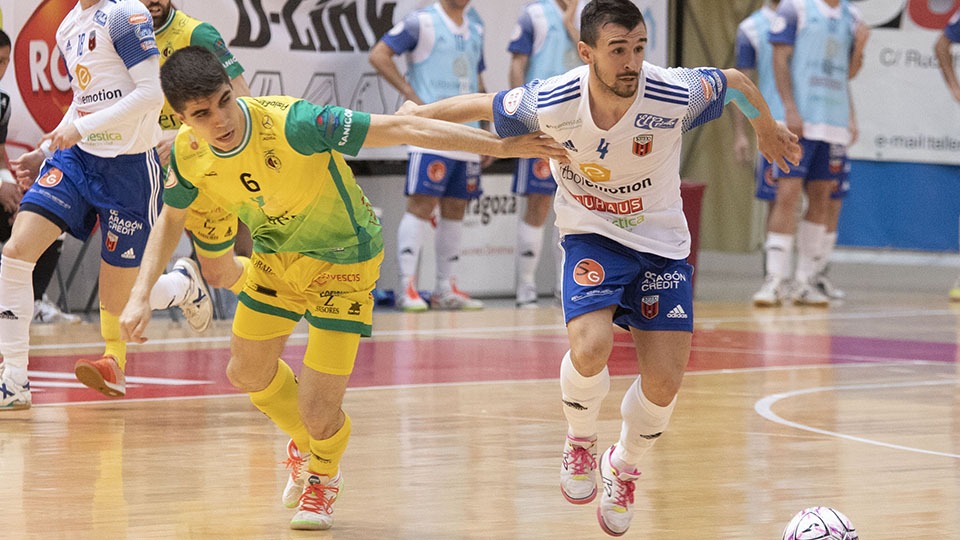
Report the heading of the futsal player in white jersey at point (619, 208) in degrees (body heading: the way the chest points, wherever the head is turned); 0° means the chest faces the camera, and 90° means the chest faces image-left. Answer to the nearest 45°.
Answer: approximately 0°

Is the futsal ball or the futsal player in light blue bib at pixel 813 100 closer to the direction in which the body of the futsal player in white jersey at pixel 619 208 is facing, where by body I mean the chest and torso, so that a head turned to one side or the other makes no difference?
the futsal ball

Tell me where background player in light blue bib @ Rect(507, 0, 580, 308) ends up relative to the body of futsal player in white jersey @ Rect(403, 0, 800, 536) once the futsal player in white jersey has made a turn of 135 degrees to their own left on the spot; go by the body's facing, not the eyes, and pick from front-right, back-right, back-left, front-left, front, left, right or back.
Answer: front-left

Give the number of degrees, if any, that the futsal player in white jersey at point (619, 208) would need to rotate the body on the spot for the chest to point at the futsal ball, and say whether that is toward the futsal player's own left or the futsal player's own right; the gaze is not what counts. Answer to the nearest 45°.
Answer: approximately 45° to the futsal player's own left

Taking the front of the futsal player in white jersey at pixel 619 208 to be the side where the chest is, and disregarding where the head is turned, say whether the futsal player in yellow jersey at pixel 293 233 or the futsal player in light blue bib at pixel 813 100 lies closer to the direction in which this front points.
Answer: the futsal player in yellow jersey

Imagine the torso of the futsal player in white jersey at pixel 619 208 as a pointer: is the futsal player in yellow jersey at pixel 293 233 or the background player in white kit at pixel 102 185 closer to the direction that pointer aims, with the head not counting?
the futsal player in yellow jersey

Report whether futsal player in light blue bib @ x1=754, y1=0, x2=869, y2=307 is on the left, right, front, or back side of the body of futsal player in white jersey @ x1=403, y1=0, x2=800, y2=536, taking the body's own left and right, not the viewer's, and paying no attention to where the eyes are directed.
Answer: back

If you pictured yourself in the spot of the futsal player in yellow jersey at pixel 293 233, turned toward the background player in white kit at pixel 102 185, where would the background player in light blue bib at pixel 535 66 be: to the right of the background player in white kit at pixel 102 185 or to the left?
right

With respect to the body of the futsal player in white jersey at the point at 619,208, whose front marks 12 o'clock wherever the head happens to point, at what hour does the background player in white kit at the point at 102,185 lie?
The background player in white kit is roughly at 4 o'clock from the futsal player in white jersey.
